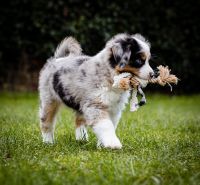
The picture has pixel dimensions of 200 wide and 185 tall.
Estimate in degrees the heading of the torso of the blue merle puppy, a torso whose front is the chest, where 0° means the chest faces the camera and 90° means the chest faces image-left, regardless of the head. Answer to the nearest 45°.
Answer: approximately 315°
